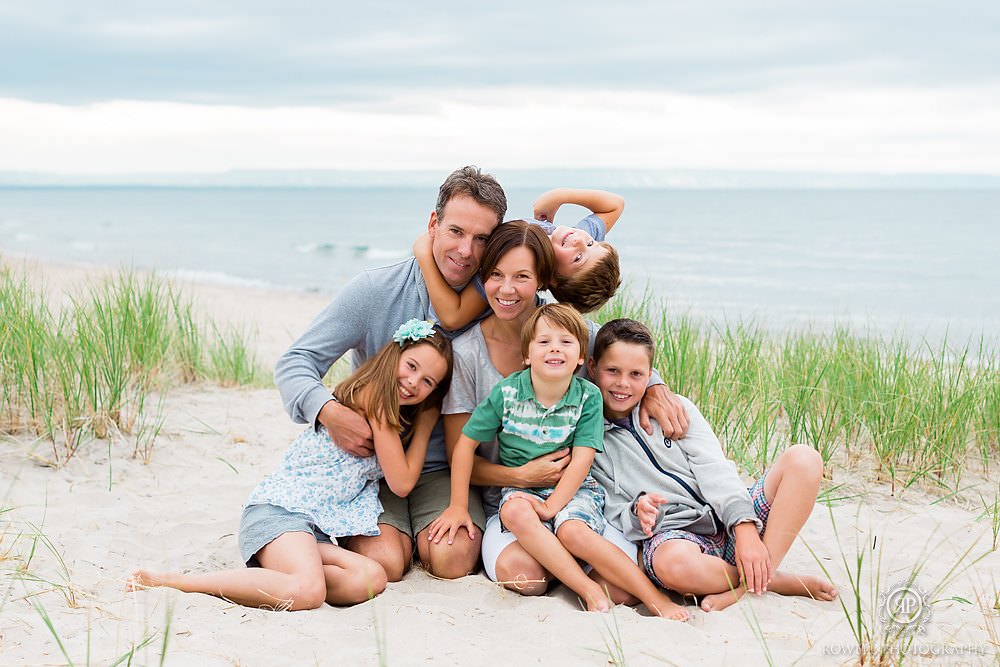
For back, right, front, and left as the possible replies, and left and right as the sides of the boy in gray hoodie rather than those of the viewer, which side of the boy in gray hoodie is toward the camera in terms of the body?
front

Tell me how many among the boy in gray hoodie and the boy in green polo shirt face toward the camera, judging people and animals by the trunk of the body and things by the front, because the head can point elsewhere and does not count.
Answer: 2

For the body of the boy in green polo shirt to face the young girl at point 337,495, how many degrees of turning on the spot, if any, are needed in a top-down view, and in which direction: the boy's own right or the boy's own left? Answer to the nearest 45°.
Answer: approximately 90° to the boy's own right

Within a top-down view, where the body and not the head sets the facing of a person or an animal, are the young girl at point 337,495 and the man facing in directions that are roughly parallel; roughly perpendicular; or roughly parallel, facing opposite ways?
roughly parallel

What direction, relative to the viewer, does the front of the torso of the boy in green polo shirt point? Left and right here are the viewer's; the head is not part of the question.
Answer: facing the viewer

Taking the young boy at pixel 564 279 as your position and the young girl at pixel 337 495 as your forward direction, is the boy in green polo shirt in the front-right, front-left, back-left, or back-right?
front-left

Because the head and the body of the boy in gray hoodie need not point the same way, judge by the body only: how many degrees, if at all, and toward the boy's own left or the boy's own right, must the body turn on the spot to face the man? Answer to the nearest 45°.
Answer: approximately 90° to the boy's own right

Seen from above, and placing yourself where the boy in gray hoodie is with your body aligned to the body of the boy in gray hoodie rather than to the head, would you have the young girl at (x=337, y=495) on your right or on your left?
on your right

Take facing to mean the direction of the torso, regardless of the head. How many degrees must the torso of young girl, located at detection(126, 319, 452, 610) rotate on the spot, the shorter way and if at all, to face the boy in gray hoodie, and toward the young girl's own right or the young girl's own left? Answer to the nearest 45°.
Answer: approximately 45° to the young girl's own left
